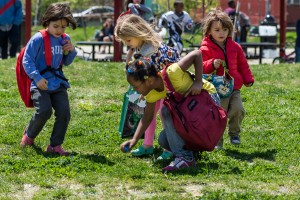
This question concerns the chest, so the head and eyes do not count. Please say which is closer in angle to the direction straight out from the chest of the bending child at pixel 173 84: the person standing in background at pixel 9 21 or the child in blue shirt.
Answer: the child in blue shirt

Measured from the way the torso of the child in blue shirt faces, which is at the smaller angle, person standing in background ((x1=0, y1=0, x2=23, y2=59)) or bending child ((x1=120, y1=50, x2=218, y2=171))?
the bending child

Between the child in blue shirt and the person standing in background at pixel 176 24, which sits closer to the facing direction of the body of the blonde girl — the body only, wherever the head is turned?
the child in blue shirt

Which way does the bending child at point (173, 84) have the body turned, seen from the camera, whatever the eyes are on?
to the viewer's left

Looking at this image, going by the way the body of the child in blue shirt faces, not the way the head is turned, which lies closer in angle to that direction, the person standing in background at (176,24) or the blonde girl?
the blonde girl

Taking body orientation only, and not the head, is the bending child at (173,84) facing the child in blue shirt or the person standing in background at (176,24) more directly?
the child in blue shirt
